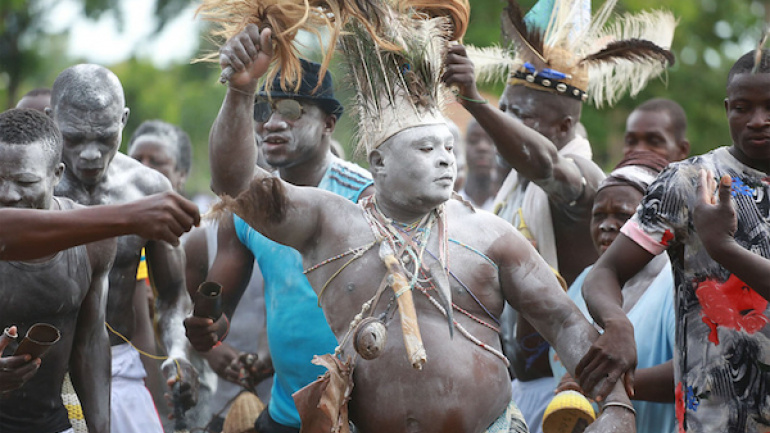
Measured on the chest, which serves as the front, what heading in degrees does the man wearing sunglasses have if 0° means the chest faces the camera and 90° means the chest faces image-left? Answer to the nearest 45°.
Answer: approximately 45°

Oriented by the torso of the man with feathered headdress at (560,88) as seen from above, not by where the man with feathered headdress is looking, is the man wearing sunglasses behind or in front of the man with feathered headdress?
in front

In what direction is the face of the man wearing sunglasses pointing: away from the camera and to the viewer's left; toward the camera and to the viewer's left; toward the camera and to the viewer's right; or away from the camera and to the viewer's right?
toward the camera and to the viewer's left

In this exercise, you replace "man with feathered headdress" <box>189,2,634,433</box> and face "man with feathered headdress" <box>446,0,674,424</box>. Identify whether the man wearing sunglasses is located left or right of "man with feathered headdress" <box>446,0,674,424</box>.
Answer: left

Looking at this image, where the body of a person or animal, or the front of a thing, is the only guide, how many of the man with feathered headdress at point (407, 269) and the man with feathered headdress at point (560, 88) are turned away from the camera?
0

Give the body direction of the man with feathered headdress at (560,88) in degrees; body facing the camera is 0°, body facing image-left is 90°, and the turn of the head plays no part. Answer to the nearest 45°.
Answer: approximately 45°

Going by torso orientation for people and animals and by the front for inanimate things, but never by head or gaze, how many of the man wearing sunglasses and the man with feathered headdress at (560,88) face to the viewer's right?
0
